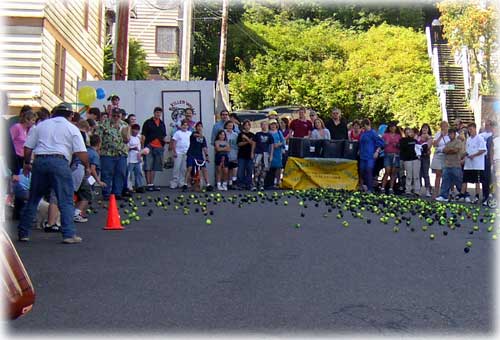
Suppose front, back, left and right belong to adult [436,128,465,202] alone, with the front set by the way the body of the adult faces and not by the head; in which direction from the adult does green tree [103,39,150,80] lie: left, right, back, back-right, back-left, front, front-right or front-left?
right

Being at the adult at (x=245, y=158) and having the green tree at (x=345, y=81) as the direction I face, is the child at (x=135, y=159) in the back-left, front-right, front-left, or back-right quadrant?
back-left

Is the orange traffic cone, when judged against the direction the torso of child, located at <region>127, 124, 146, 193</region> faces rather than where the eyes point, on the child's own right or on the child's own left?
on the child's own right

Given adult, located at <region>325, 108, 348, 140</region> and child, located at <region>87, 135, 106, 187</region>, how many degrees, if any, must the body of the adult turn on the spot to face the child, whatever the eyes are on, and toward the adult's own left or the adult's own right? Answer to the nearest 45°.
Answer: approximately 45° to the adult's own right

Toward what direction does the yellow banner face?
toward the camera

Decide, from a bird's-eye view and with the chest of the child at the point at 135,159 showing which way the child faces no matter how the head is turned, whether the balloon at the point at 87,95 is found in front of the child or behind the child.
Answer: behind

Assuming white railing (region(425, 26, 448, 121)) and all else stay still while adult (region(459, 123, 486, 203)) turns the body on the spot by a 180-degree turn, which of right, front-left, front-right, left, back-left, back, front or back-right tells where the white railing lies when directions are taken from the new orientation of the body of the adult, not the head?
front-left

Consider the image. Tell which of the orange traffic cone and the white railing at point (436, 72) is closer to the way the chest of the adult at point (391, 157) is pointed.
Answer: the orange traffic cone

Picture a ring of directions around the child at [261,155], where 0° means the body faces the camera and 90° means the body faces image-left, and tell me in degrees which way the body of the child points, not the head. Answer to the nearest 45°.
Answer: approximately 0°

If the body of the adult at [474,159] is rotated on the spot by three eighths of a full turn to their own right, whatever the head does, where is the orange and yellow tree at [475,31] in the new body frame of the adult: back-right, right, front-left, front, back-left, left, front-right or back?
front

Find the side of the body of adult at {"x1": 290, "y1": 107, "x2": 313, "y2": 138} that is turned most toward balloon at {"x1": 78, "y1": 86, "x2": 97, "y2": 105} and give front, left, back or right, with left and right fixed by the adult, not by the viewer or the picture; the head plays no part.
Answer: right

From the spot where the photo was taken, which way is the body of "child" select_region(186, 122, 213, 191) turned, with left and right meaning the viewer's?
facing the viewer

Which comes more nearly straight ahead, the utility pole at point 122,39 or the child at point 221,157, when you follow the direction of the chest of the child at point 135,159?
the child
